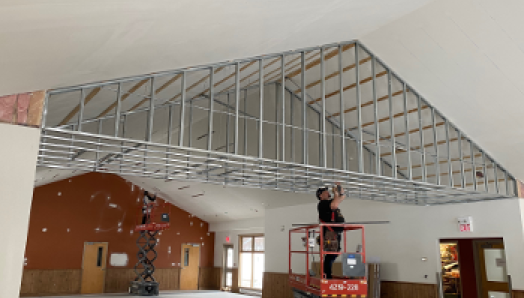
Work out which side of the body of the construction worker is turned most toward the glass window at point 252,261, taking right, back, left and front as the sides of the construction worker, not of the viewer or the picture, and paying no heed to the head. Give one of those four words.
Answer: left

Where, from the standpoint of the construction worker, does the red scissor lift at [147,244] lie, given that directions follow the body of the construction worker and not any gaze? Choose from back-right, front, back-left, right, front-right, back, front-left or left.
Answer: back-left

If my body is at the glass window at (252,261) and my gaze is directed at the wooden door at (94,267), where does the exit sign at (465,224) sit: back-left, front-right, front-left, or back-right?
back-left
